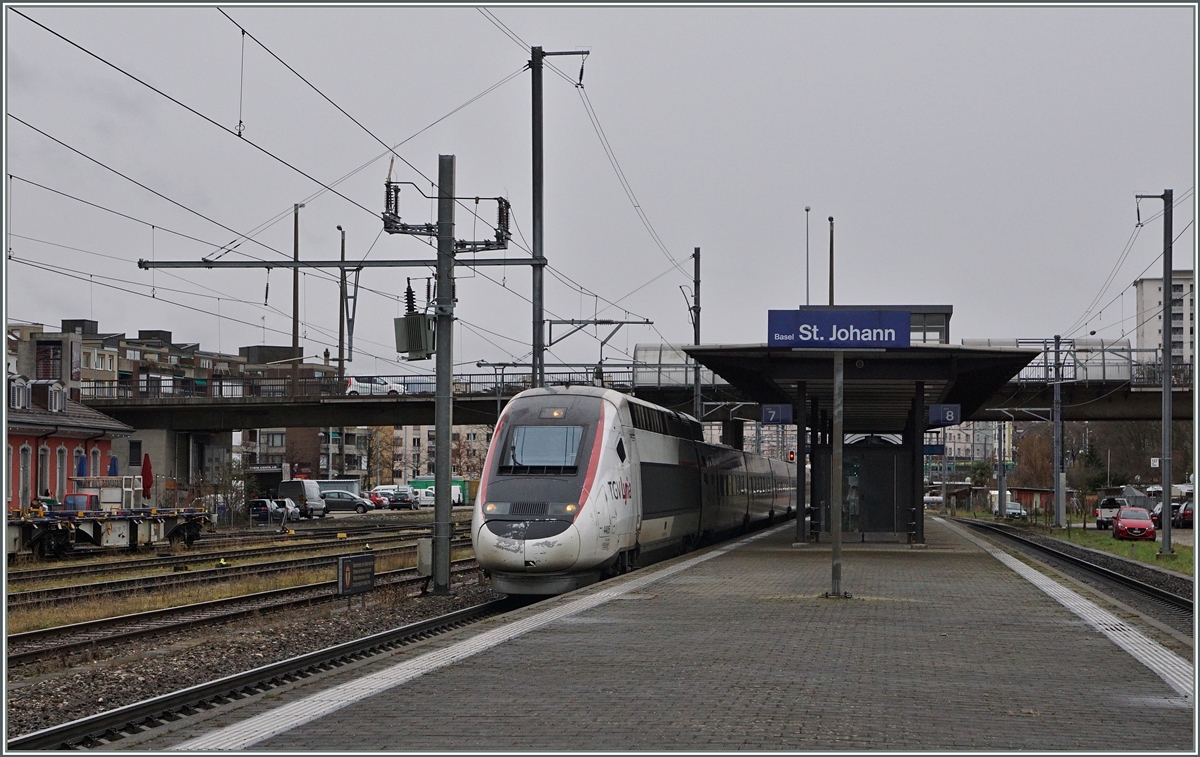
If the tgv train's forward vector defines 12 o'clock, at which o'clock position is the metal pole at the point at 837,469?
The metal pole is roughly at 9 o'clock from the tgv train.

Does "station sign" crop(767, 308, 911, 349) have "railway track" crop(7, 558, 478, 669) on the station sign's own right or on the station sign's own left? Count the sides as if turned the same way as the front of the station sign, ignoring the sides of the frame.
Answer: on the station sign's own right

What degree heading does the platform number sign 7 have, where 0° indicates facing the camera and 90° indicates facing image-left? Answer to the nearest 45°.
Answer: approximately 0°

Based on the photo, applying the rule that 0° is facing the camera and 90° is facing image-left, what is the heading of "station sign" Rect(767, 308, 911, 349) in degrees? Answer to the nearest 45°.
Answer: approximately 0°
